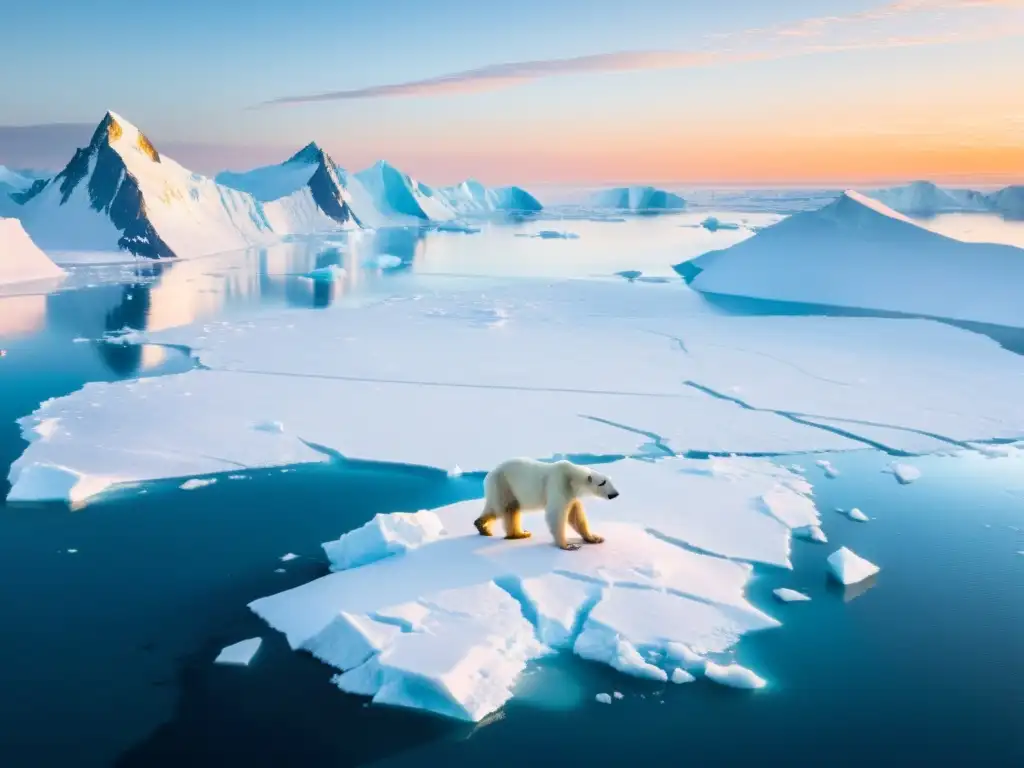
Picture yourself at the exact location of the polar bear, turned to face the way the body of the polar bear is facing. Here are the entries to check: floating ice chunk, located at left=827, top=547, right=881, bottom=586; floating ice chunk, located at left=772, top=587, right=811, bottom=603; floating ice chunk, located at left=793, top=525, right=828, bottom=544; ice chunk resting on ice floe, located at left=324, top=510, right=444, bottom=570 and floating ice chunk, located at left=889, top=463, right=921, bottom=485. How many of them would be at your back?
1

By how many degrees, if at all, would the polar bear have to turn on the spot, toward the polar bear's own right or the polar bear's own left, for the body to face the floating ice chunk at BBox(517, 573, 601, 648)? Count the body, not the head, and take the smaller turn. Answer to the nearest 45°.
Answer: approximately 90° to the polar bear's own right

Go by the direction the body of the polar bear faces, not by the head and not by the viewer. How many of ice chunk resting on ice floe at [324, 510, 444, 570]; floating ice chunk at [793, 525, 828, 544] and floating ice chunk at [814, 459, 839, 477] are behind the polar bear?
1

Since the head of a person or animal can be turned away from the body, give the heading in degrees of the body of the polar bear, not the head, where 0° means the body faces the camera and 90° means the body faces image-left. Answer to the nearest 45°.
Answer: approximately 270°

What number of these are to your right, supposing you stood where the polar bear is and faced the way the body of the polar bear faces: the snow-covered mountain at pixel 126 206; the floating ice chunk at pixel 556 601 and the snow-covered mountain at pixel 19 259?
1

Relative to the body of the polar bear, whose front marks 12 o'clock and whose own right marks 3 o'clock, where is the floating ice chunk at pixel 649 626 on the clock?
The floating ice chunk is roughly at 2 o'clock from the polar bear.

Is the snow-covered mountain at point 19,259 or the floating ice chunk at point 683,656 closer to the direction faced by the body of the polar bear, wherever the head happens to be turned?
the floating ice chunk

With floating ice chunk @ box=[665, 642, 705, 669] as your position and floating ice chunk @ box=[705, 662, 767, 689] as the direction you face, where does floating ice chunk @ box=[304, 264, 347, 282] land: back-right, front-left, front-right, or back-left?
back-left

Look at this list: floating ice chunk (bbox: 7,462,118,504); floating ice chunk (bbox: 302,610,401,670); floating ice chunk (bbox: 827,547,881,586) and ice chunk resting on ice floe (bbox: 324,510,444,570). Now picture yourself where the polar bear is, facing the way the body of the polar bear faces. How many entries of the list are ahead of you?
1

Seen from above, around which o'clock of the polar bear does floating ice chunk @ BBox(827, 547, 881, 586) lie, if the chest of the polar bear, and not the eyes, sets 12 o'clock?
The floating ice chunk is roughly at 12 o'clock from the polar bear.

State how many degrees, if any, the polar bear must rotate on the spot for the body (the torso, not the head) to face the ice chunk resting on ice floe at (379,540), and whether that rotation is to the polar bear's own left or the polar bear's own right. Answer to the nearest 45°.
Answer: approximately 180°

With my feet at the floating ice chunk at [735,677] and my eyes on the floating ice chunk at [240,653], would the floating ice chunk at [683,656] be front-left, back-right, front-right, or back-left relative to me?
front-right
